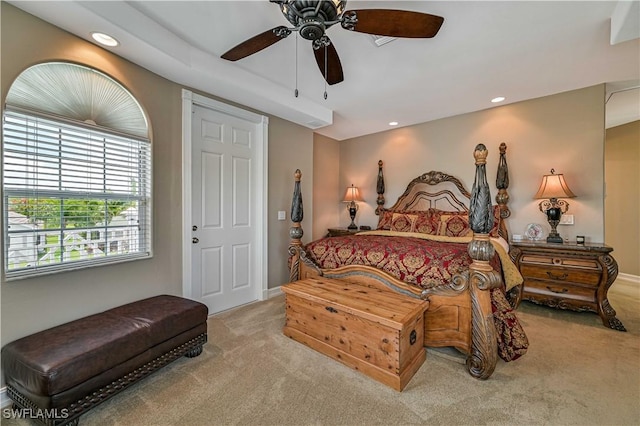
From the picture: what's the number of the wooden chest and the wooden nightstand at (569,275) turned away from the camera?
0

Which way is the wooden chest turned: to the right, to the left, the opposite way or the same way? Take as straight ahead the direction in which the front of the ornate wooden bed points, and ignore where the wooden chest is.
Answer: the same way

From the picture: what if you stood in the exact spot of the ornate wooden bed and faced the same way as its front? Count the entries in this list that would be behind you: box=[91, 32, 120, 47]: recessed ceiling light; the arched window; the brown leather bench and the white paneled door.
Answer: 0

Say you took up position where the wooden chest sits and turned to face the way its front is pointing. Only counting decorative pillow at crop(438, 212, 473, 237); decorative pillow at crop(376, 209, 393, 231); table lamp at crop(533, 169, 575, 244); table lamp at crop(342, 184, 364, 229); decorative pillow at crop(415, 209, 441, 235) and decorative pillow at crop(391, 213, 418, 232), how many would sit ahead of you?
0

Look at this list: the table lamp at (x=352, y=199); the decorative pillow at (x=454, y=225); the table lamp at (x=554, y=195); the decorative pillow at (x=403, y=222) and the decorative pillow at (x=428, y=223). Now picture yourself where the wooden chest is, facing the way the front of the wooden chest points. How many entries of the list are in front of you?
0

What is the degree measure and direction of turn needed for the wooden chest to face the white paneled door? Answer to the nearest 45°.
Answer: approximately 90° to its right

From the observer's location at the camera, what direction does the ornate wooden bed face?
facing the viewer and to the left of the viewer

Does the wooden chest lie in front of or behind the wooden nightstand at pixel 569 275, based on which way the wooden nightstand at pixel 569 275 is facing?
in front

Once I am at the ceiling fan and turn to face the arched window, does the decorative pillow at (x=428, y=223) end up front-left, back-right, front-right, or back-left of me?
back-right

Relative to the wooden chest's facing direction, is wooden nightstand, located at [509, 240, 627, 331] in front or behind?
behind

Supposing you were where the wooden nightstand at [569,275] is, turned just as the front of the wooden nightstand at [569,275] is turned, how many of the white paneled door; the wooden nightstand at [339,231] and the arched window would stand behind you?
0

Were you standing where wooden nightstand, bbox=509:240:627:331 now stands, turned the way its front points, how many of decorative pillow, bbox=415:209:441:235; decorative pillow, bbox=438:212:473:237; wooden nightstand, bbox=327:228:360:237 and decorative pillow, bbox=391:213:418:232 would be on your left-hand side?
0

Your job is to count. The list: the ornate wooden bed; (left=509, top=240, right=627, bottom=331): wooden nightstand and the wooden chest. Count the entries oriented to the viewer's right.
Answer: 0

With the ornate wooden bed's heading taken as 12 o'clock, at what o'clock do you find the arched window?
The arched window is roughly at 1 o'clock from the ornate wooden bed.

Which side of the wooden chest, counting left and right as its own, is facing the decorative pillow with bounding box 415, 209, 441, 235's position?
back

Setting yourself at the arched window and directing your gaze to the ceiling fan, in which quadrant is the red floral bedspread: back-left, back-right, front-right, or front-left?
front-left

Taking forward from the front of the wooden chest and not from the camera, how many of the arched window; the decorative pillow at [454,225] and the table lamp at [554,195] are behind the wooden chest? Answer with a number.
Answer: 2

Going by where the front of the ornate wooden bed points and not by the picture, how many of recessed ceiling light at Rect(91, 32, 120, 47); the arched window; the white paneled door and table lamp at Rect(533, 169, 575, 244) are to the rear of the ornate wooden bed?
1

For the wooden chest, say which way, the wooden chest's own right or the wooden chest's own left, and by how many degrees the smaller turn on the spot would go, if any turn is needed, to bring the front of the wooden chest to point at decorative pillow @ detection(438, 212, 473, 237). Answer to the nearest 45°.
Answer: approximately 180°
